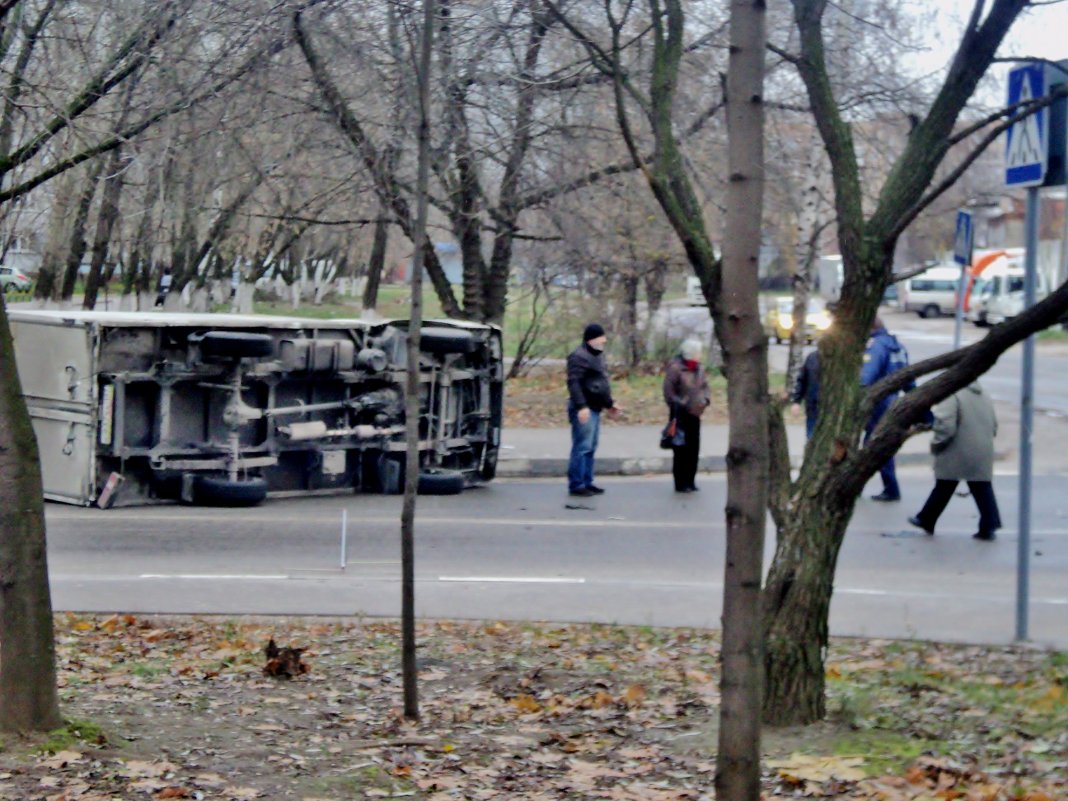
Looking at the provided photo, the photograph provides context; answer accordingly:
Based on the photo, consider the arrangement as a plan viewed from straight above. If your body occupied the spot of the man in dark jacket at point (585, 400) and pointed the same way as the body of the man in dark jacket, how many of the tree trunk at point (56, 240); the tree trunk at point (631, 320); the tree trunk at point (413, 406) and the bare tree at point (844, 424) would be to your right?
2

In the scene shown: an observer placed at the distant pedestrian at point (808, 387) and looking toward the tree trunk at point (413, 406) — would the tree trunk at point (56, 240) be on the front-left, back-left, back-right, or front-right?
back-right

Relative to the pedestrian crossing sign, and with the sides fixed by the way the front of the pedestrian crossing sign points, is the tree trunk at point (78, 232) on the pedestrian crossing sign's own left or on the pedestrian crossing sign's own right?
on the pedestrian crossing sign's own right

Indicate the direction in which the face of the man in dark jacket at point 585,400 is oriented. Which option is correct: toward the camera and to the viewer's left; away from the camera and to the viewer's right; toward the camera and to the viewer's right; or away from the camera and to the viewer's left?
toward the camera and to the viewer's right

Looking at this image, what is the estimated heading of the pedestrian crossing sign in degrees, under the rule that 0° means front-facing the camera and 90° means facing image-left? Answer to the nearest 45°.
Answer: approximately 45°

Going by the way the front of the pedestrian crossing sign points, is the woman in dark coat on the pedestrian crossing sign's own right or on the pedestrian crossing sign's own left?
on the pedestrian crossing sign's own right
